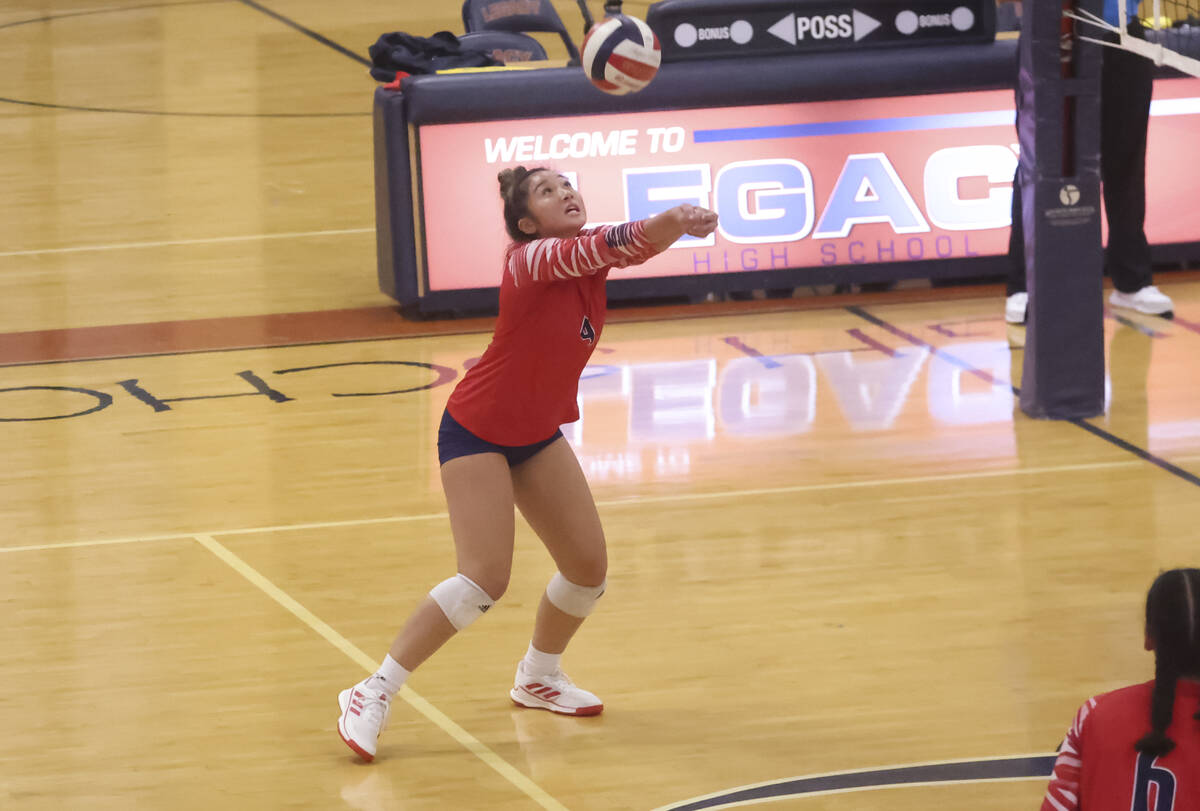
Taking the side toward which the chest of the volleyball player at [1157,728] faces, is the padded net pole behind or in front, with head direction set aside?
in front

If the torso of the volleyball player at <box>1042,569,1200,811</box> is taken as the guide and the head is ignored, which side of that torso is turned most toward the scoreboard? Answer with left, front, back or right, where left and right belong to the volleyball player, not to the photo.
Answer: front

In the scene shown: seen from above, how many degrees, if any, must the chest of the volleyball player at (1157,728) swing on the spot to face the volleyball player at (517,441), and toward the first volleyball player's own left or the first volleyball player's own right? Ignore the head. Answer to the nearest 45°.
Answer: approximately 45° to the first volleyball player's own left

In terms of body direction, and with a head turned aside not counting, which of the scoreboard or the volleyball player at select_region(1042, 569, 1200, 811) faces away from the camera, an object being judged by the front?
the volleyball player

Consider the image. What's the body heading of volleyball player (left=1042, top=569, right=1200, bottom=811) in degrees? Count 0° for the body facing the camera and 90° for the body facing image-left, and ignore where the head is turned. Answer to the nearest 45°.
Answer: approximately 180°

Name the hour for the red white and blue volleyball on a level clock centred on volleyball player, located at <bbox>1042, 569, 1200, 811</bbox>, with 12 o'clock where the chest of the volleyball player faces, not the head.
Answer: The red white and blue volleyball is roughly at 11 o'clock from the volleyball player.

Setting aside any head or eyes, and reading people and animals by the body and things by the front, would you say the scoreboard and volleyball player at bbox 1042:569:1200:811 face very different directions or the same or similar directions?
very different directions

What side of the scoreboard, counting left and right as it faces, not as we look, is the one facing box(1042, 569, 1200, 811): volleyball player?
front

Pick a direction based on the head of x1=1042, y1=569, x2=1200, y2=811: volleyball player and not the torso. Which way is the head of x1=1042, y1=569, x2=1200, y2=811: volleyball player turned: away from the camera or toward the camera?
away from the camera

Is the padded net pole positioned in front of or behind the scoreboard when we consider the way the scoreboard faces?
in front

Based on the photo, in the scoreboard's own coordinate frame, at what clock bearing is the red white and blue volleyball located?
The red white and blue volleyball is roughly at 12 o'clock from the scoreboard.

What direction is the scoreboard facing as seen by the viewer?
toward the camera

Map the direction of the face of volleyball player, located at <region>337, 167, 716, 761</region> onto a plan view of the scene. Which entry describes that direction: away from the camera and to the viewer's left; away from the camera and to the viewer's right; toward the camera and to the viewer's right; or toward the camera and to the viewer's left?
toward the camera and to the viewer's right
